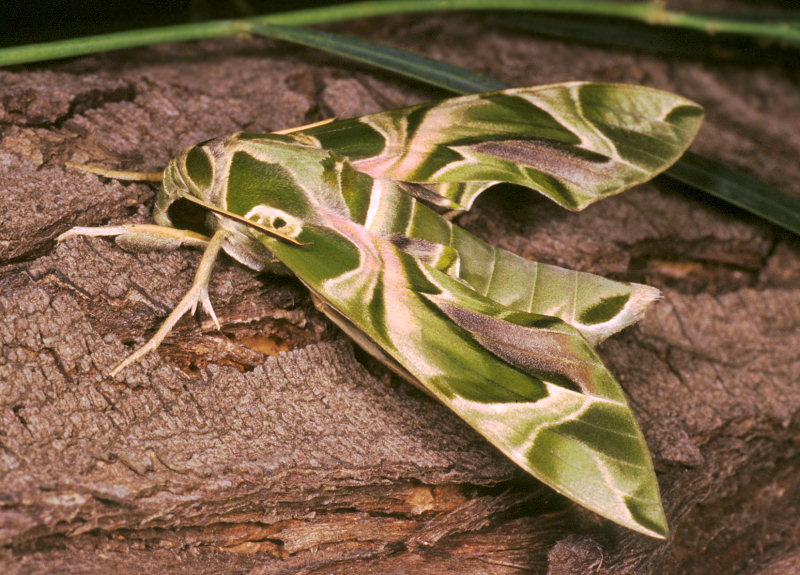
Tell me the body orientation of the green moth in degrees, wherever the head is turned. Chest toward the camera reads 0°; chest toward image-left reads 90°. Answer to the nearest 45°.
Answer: approximately 90°

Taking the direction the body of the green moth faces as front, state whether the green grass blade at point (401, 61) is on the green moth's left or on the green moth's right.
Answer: on the green moth's right

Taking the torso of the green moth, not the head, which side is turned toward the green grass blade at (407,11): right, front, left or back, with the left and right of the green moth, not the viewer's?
right

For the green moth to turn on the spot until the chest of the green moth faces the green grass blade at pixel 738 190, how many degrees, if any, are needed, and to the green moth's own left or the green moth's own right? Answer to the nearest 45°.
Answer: approximately 135° to the green moth's own right

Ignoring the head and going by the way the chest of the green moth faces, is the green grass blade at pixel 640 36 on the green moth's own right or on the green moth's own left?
on the green moth's own right
